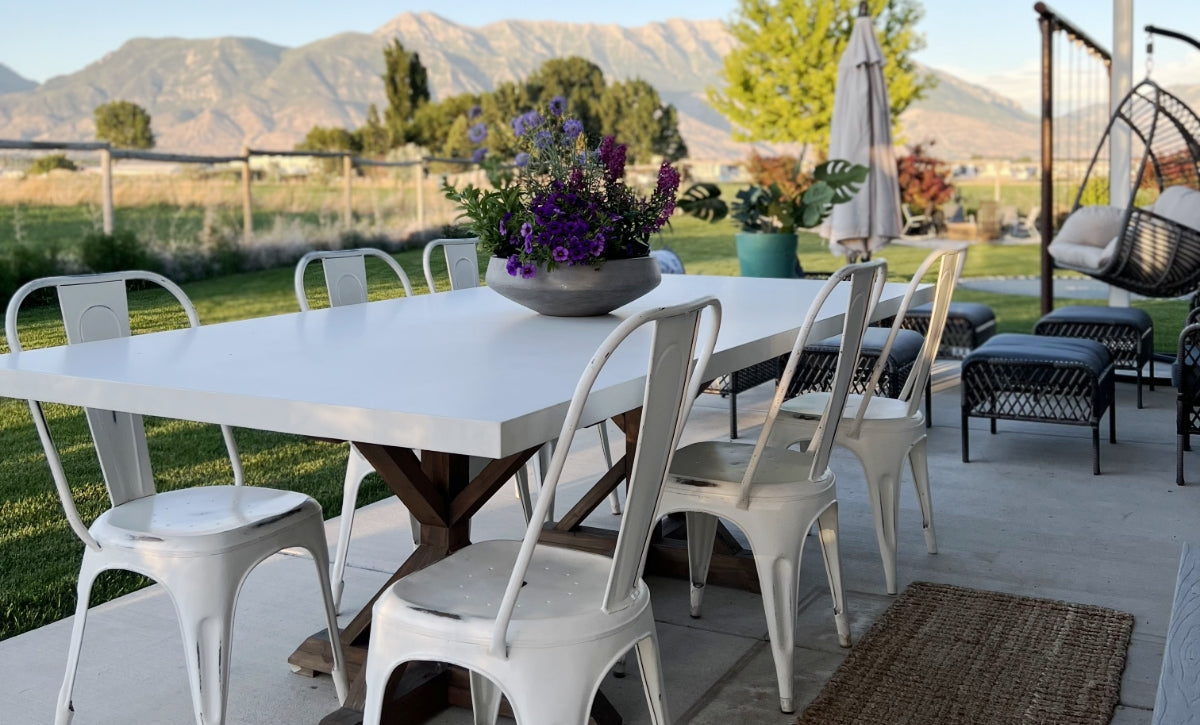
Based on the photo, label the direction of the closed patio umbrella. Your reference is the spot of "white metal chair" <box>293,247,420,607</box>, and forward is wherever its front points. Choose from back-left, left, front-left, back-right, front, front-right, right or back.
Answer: left

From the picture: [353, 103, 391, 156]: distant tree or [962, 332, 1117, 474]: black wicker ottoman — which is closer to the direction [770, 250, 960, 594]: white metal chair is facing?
the distant tree

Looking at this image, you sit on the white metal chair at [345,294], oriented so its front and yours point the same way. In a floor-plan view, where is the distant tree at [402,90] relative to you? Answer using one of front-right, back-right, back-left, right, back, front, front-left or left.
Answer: back-left

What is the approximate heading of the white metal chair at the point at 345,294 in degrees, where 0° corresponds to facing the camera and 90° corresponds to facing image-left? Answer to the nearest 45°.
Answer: approximately 315°

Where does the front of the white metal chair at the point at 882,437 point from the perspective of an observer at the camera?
facing away from the viewer and to the left of the viewer

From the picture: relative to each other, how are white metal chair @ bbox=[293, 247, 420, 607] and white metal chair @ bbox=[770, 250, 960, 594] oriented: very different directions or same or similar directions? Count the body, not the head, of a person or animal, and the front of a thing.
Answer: very different directions

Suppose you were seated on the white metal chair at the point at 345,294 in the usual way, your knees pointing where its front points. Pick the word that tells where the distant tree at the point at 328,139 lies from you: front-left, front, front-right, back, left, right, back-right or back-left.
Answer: back-left

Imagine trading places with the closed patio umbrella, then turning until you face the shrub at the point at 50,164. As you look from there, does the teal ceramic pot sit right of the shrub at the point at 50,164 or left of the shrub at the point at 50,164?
left

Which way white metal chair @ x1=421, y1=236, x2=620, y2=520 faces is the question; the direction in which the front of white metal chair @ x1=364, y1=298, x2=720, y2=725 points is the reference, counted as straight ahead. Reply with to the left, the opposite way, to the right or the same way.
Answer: the opposite way

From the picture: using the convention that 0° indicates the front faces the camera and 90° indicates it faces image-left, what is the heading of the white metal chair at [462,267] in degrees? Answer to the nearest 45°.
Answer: approximately 315°

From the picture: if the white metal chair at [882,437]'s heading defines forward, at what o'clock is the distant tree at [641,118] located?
The distant tree is roughly at 1 o'clock from the white metal chair.

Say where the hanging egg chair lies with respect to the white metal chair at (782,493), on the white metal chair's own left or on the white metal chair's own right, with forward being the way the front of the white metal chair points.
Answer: on the white metal chair's own right

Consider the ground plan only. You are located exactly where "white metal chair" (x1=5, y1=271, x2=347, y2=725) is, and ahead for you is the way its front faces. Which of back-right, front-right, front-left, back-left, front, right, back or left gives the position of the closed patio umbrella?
left
